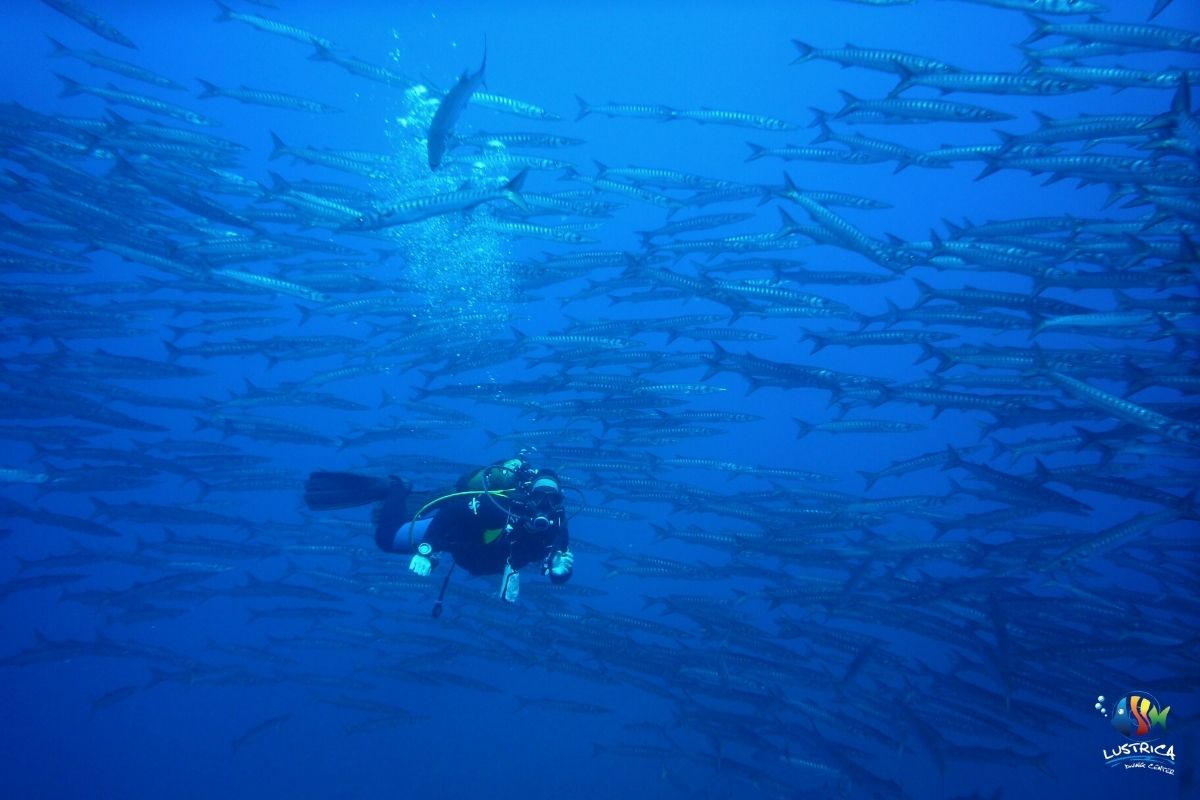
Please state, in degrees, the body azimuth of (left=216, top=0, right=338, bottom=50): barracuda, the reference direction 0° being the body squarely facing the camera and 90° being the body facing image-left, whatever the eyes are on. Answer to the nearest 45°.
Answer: approximately 270°

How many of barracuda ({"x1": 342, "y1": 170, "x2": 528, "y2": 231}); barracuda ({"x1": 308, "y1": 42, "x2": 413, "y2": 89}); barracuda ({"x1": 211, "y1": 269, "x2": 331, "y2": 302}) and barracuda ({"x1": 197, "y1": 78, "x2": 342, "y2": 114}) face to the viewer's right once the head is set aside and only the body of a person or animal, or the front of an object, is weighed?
3

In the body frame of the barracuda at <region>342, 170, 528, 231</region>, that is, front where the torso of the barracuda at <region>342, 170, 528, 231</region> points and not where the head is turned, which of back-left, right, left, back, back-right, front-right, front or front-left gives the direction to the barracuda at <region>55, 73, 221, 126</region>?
front-right

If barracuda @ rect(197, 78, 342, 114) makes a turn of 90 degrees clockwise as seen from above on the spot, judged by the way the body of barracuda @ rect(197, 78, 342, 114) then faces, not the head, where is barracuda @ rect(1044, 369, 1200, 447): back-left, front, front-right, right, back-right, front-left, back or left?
front-left

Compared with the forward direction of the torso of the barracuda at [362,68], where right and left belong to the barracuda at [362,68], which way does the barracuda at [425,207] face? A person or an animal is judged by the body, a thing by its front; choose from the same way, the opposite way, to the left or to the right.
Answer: the opposite way

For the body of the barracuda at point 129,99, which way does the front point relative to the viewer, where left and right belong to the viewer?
facing to the right of the viewer

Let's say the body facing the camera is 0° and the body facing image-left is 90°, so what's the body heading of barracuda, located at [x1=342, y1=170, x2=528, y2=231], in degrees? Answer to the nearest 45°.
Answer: approximately 90°
